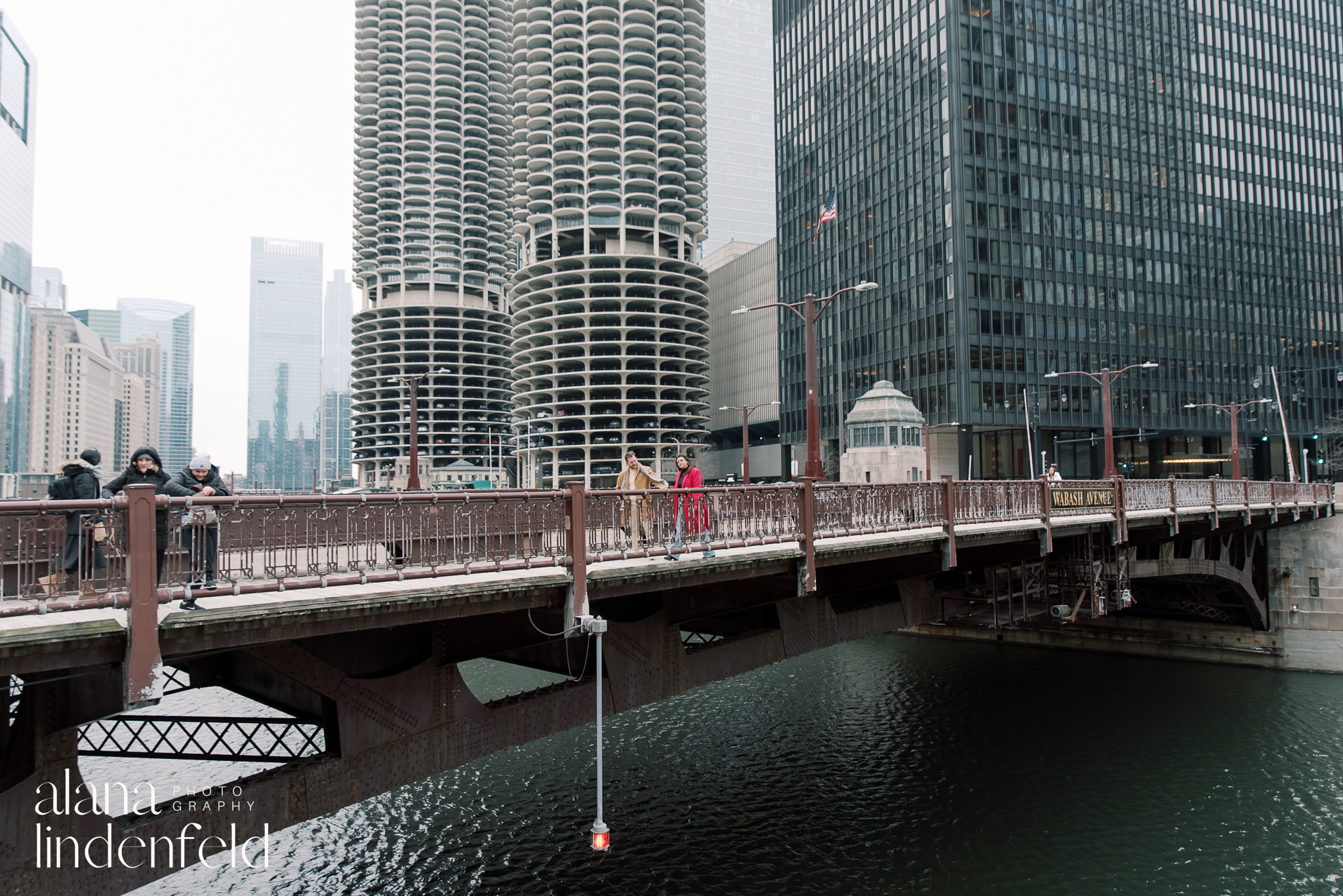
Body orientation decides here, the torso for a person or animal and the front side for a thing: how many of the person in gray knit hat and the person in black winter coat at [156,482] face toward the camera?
2

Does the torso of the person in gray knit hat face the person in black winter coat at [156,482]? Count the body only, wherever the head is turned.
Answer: no

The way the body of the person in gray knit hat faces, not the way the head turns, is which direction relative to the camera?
toward the camera

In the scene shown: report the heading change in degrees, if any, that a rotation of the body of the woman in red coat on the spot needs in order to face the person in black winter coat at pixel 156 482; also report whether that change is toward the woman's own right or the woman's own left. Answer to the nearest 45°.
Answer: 0° — they already face them

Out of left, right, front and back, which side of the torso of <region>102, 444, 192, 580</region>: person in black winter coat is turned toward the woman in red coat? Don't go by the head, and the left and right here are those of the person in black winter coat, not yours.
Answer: left

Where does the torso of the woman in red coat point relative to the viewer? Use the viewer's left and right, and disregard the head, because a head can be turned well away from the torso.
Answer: facing the viewer and to the left of the viewer

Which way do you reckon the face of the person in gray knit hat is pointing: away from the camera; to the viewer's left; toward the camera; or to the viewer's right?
toward the camera

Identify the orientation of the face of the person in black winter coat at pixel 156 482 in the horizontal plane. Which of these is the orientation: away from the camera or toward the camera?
toward the camera

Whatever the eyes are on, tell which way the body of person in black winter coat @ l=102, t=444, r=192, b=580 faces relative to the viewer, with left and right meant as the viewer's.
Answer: facing the viewer

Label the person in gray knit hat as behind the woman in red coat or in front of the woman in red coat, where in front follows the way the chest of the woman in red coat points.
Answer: in front

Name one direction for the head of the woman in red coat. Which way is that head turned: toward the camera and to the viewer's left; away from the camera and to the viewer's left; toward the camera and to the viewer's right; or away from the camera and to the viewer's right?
toward the camera and to the viewer's left
